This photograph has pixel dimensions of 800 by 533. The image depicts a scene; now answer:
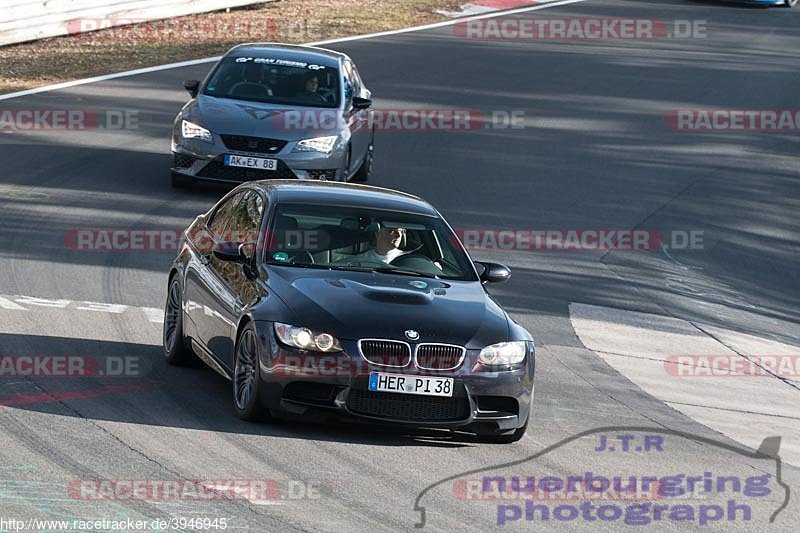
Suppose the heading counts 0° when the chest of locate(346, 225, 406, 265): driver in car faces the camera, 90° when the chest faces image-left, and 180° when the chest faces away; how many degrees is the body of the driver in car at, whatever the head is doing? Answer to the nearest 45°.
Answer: approximately 315°

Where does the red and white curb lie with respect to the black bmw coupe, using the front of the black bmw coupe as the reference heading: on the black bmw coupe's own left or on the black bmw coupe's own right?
on the black bmw coupe's own left

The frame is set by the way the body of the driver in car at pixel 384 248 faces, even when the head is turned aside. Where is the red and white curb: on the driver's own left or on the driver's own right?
on the driver's own left

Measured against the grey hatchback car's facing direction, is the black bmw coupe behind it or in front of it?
in front

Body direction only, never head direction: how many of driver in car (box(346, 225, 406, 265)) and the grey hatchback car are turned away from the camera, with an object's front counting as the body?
0

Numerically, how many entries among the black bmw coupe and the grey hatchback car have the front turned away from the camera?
0

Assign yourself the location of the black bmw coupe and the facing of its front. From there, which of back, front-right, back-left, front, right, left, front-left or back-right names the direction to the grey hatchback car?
back-left

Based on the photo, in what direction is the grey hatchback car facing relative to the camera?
toward the camera

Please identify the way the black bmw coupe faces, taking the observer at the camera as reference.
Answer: facing the viewer and to the right of the viewer

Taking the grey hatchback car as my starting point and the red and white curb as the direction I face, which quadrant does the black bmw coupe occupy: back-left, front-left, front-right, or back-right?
back-right

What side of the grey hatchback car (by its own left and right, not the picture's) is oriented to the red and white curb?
back

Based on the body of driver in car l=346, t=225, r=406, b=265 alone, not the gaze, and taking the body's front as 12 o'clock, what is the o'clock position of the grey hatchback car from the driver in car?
The grey hatchback car is roughly at 7 o'clock from the driver in car.

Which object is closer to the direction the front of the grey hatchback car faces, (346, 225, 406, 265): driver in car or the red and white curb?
the driver in car
